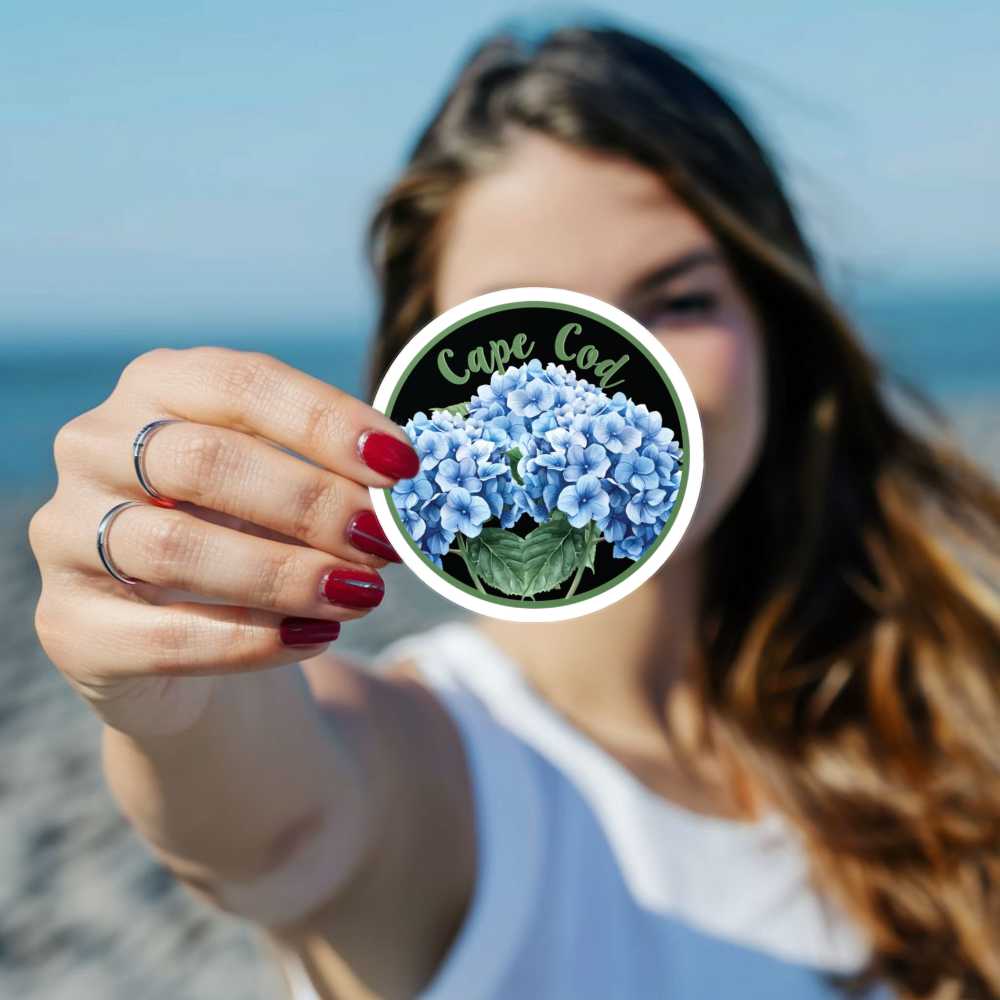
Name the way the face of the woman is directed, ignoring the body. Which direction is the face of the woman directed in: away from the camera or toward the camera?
toward the camera

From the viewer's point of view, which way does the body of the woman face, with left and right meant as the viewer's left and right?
facing the viewer
